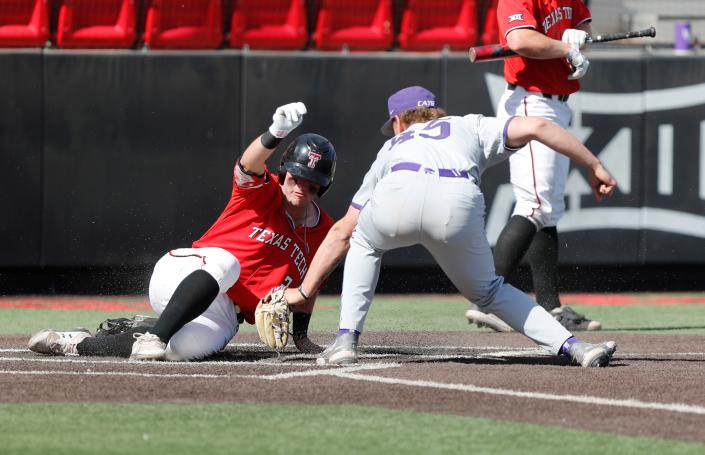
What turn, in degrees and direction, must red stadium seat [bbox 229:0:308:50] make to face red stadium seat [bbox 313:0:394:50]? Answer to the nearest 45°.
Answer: approximately 90° to its left

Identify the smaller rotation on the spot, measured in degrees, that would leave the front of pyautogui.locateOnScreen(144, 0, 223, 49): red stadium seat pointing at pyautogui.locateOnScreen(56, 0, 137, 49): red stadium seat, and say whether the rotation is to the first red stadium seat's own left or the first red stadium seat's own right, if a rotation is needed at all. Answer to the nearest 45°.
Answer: approximately 90° to the first red stadium seat's own right

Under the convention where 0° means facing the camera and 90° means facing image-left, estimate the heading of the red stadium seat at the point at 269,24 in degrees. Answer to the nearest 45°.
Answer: approximately 0°

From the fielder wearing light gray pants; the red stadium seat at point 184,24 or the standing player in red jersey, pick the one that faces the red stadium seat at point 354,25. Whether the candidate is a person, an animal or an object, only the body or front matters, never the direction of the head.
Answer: the fielder wearing light gray pants

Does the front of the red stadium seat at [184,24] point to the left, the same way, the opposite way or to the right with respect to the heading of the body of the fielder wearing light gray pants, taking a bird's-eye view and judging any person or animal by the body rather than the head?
the opposite way

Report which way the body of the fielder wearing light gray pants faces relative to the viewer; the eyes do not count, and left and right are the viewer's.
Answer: facing away from the viewer

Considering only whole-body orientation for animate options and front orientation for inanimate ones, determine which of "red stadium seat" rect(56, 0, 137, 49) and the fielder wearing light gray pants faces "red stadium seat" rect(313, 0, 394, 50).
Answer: the fielder wearing light gray pants

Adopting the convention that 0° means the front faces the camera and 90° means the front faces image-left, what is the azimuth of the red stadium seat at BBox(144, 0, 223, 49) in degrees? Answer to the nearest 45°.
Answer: approximately 0°
